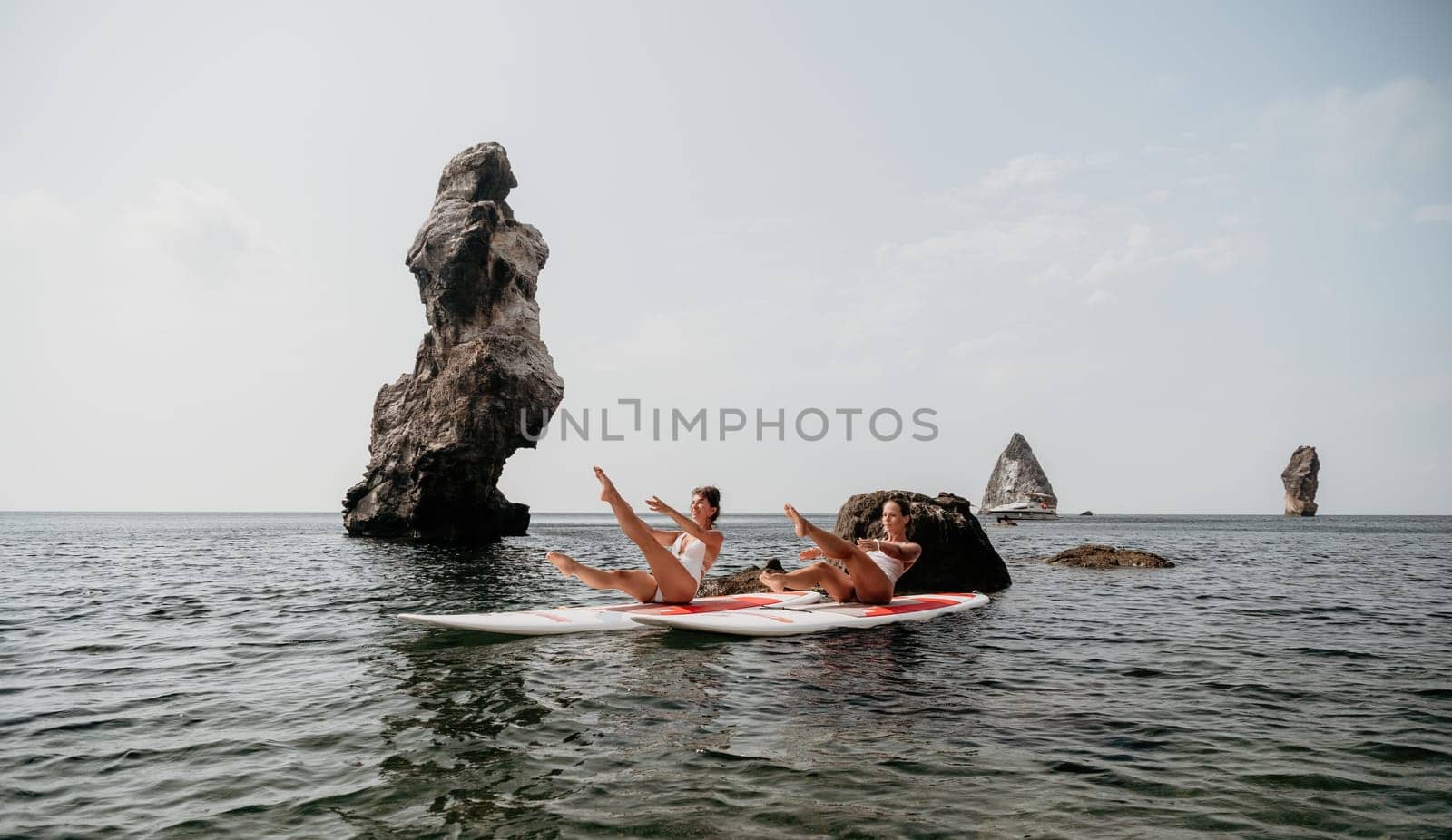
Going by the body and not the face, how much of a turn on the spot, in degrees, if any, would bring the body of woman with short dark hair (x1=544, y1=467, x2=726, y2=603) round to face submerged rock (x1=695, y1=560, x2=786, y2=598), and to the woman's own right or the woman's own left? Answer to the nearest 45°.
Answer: approximately 90° to the woman's own right

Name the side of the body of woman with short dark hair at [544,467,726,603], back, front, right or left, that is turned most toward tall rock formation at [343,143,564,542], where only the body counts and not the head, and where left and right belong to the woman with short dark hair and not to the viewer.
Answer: right

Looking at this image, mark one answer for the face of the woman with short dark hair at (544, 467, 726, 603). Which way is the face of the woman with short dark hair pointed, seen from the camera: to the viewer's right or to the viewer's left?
to the viewer's left

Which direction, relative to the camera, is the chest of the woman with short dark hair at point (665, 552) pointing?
to the viewer's left

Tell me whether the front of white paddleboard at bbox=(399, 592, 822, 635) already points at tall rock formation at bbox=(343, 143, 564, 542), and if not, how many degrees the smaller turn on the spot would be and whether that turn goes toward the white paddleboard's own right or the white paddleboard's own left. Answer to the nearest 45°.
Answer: approximately 90° to the white paddleboard's own right

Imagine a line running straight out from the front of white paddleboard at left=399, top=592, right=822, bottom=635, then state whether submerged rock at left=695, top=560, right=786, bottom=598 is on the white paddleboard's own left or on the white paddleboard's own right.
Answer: on the white paddleboard's own right

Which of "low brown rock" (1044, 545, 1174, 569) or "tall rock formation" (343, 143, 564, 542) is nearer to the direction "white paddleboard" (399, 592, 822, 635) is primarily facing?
the tall rock formation

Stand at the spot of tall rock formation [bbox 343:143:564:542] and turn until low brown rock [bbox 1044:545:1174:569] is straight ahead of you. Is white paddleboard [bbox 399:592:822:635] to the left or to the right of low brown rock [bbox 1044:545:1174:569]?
right

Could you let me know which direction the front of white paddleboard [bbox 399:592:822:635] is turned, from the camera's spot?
facing to the left of the viewer

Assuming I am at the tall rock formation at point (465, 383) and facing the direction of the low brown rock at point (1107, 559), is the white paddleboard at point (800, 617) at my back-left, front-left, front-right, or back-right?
front-right

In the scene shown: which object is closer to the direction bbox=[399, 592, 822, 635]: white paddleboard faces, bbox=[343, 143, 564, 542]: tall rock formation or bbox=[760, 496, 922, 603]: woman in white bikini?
the tall rock formation

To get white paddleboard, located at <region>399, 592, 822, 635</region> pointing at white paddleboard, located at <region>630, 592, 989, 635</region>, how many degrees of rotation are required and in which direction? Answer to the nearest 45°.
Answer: approximately 180°
